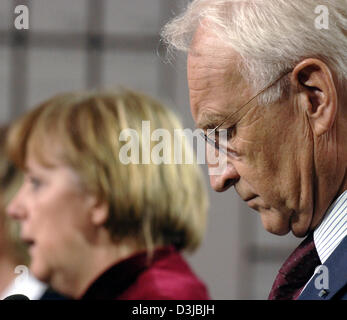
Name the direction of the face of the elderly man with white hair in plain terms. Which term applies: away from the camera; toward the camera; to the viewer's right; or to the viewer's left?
to the viewer's left

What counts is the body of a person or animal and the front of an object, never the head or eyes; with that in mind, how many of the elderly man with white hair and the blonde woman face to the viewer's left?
2

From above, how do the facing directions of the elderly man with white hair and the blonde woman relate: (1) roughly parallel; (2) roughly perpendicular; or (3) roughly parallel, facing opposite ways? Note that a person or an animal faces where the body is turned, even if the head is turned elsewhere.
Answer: roughly parallel

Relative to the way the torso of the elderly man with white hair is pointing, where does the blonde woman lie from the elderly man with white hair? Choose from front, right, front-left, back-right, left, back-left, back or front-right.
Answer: front-right

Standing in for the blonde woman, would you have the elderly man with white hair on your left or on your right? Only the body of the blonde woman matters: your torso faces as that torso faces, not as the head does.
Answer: on your left

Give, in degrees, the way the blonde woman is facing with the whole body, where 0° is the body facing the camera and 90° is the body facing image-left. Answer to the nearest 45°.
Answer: approximately 90°

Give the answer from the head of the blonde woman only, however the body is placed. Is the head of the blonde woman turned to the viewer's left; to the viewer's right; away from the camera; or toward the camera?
to the viewer's left

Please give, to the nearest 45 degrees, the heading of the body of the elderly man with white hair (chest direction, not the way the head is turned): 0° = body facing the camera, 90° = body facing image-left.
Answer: approximately 90°
